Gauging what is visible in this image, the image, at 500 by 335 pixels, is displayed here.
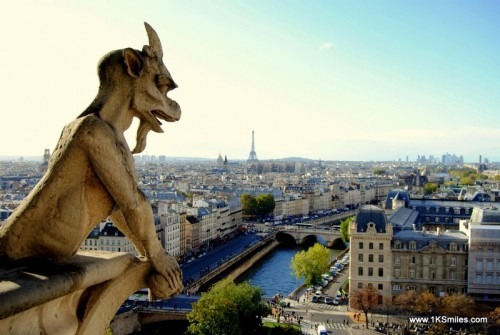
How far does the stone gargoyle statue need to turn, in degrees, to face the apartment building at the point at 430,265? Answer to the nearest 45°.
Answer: approximately 45° to its left

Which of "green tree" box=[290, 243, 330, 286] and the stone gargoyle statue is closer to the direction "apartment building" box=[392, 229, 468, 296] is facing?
the stone gargoyle statue

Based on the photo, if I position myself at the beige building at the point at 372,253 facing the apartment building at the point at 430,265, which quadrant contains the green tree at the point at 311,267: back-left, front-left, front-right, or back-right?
back-left

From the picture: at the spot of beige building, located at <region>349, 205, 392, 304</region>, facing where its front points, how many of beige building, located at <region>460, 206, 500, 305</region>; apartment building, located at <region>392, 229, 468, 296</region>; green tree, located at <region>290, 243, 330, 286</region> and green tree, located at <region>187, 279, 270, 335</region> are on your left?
2

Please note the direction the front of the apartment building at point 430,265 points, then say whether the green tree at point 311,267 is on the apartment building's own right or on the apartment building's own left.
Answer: on the apartment building's own right

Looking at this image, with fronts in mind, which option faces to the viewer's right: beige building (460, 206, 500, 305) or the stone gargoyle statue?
the stone gargoyle statue

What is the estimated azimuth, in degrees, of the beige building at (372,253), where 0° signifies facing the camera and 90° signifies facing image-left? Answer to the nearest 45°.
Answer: approximately 0°

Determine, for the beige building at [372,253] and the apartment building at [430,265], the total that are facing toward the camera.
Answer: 2

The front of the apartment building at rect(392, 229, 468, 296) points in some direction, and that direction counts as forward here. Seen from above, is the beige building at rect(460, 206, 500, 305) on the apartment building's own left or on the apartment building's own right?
on the apartment building's own left

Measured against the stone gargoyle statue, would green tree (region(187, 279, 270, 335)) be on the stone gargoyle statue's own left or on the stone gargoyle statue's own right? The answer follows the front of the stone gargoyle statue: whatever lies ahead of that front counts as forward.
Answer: on the stone gargoyle statue's own left

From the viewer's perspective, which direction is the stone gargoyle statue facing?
to the viewer's right

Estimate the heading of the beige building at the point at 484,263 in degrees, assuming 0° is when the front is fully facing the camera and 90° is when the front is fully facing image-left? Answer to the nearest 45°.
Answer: approximately 0°

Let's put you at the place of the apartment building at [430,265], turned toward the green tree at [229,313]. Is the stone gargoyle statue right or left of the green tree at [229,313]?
left
